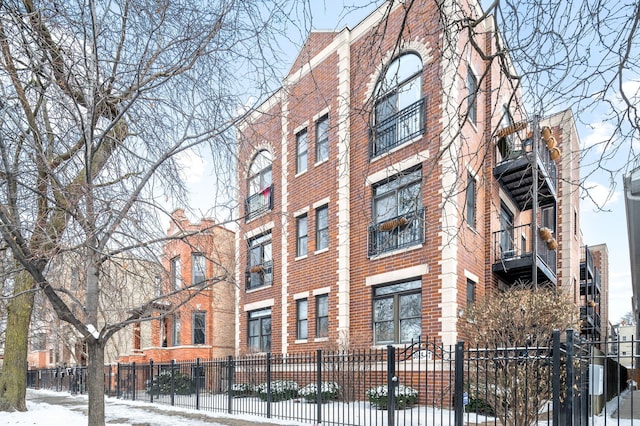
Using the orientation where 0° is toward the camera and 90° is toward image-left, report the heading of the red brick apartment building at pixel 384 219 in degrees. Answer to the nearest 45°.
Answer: approximately 45°
